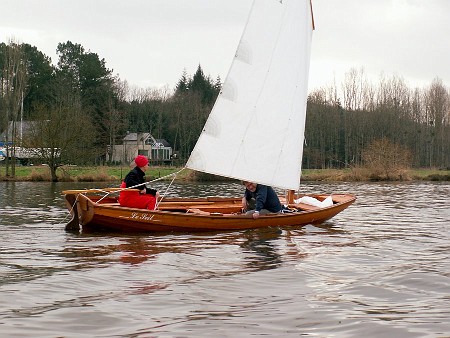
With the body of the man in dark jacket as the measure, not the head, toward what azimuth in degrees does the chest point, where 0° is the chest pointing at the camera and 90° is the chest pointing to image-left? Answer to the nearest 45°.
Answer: approximately 45°

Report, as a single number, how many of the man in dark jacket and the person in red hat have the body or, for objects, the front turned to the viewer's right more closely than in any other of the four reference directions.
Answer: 1

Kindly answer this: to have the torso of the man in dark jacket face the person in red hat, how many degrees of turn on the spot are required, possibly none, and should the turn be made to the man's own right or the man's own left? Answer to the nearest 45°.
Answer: approximately 45° to the man's own right

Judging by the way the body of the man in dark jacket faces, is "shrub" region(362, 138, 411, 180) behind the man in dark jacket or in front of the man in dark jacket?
behind

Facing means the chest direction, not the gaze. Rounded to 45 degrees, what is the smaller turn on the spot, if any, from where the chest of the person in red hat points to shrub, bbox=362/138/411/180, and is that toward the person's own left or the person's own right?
approximately 45° to the person's own left

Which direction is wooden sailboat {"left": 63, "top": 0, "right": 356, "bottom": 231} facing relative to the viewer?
to the viewer's right

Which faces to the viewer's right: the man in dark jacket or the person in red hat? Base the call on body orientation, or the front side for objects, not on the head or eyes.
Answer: the person in red hat

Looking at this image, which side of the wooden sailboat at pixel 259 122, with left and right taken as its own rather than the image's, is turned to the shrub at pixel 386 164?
left

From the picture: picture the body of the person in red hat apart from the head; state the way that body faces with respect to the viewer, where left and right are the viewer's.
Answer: facing to the right of the viewer
